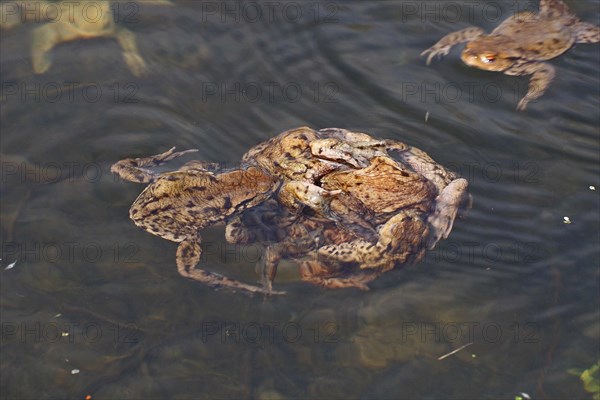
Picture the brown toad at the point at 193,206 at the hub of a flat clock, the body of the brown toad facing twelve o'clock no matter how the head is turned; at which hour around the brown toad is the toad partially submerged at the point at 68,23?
The toad partially submerged is roughly at 8 o'clock from the brown toad.

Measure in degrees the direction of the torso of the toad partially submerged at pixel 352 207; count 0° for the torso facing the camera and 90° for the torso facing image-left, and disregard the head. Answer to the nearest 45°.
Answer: approximately 90°

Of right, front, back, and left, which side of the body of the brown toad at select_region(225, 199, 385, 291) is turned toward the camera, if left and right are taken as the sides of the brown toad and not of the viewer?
left

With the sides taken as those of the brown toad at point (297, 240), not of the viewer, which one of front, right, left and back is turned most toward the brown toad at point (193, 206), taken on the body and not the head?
front

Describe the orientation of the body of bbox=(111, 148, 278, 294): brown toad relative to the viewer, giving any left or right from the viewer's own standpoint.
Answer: facing to the right of the viewer

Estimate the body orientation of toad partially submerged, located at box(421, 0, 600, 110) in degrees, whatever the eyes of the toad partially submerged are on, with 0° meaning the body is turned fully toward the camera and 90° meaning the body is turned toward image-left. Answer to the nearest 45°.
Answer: approximately 45°

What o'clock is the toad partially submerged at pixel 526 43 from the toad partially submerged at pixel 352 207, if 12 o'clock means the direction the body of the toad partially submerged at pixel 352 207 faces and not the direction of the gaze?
the toad partially submerged at pixel 526 43 is roughly at 4 o'clock from the toad partially submerged at pixel 352 207.

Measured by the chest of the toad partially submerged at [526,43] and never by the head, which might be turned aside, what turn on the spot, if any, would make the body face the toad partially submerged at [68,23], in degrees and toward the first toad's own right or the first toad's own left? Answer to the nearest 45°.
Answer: approximately 45° to the first toad's own right

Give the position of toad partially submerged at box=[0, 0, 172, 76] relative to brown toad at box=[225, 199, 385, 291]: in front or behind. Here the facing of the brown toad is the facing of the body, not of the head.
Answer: in front

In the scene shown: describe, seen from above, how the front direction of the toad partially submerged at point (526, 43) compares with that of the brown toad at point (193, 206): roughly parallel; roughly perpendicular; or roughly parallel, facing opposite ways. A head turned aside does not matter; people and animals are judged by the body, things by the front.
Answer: roughly parallel, facing opposite ways

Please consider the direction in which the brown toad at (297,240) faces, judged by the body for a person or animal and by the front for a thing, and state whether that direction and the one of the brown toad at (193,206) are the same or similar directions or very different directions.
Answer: very different directions

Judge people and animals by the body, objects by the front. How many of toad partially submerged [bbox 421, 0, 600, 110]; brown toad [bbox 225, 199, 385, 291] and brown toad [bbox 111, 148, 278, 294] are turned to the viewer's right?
1

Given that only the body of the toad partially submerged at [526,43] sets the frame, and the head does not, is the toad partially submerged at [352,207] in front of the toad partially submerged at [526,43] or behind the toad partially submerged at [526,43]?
in front

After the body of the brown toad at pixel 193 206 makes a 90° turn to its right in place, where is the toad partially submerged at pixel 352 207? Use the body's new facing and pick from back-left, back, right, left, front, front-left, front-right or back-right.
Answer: left

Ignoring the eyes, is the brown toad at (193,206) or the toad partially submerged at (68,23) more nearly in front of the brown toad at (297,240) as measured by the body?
the brown toad
